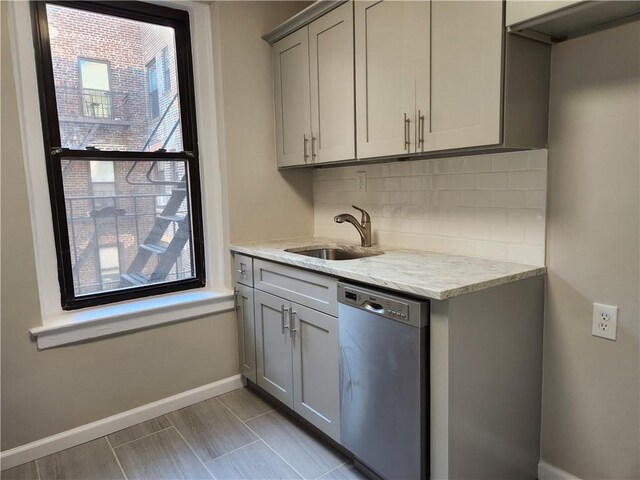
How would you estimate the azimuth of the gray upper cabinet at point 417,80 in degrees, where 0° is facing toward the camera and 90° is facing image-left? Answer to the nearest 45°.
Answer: approximately 45°

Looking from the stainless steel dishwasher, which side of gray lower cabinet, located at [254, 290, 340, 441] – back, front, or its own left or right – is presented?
left

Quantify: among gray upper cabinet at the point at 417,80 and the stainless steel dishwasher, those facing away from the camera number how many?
0

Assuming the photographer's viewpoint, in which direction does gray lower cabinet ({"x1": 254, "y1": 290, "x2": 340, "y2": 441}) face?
facing the viewer and to the left of the viewer

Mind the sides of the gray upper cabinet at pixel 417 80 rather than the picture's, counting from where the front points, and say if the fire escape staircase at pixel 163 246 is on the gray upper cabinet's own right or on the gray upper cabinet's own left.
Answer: on the gray upper cabinet's own right

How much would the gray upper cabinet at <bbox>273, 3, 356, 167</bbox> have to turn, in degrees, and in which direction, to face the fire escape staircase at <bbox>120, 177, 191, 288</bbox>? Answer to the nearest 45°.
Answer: approximately 45° to its right

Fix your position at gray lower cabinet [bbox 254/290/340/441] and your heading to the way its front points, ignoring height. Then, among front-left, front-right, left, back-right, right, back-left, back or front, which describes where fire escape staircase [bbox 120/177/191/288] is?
right

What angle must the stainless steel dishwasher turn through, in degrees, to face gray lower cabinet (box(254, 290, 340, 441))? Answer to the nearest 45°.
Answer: approximately 90° to its right

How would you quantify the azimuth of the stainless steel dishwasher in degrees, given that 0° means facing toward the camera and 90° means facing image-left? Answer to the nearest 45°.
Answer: approximately 45°

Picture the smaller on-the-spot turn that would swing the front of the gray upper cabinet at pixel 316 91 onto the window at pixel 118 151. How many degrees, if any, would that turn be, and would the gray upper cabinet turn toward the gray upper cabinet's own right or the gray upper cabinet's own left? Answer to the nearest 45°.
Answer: approximately 45° to the gray upper cabinet's own right
